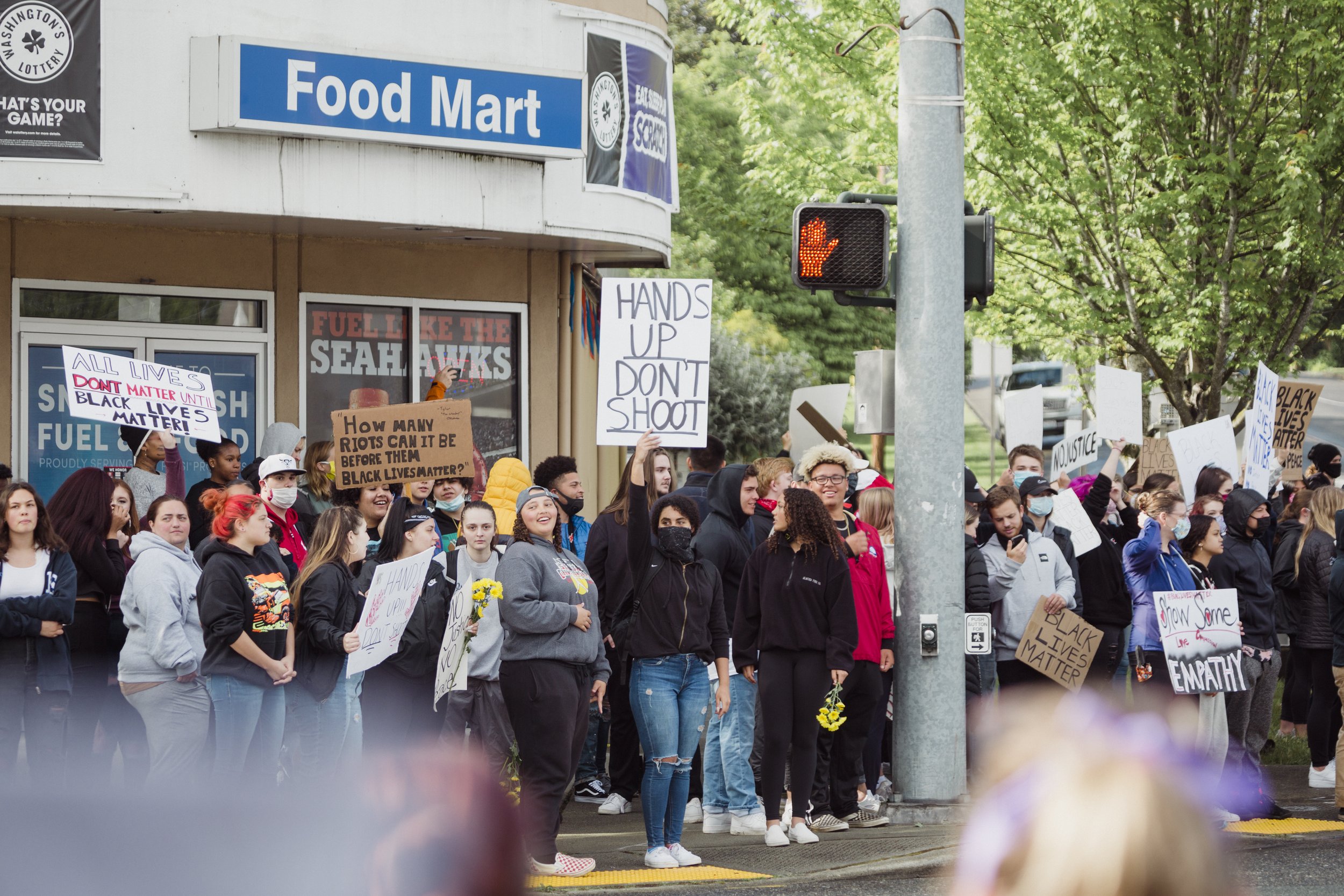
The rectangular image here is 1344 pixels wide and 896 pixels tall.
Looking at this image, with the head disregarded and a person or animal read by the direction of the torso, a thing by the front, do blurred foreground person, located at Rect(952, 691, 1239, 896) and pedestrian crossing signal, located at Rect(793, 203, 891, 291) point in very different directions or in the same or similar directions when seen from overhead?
very different directions

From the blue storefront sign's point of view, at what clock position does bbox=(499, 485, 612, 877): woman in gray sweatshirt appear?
The woman in gray sweatshirt is roughly at 1 o'clock from the blue storefront sign.

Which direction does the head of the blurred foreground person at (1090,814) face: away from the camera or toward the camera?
away from the camera

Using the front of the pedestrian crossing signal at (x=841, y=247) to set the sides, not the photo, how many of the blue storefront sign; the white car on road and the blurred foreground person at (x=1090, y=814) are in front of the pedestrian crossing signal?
1

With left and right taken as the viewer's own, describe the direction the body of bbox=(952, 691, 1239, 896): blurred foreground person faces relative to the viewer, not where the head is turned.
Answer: facing away from the viewer

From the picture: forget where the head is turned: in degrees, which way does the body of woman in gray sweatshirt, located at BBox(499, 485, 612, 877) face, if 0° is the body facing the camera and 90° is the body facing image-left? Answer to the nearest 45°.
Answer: approximately 315°

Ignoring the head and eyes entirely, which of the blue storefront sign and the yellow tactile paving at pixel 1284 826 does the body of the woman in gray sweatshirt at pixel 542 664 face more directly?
the yellow tactile paving

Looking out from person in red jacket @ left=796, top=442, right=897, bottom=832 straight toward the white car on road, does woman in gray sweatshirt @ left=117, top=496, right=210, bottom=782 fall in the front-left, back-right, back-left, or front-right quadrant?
back-left
